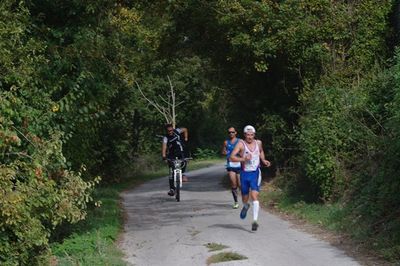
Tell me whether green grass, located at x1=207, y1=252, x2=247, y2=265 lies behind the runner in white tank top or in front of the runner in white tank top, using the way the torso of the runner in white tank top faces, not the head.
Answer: in front

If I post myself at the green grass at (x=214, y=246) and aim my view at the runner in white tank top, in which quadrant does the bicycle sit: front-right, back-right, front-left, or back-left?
front-left

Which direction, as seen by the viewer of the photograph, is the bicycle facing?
facing the viewer

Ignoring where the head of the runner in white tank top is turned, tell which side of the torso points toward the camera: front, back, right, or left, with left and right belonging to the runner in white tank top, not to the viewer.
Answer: front

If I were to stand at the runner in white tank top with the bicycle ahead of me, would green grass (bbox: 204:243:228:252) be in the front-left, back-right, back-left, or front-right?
back-left

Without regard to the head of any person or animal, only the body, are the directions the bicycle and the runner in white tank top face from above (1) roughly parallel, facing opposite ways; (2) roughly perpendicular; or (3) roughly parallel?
roughly parallel

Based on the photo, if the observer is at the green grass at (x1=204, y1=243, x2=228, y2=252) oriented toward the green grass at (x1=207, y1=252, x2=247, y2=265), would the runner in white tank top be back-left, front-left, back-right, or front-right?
back-left

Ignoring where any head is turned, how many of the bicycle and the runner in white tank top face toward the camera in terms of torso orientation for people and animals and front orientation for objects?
2

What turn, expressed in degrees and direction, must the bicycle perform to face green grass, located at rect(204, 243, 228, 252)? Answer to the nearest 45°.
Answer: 0° — it already faces it

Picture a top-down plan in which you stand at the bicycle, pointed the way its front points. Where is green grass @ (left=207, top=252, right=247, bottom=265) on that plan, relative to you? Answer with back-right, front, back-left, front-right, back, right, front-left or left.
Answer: front

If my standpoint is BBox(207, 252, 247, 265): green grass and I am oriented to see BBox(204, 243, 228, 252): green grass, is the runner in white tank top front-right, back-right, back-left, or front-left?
front-right
